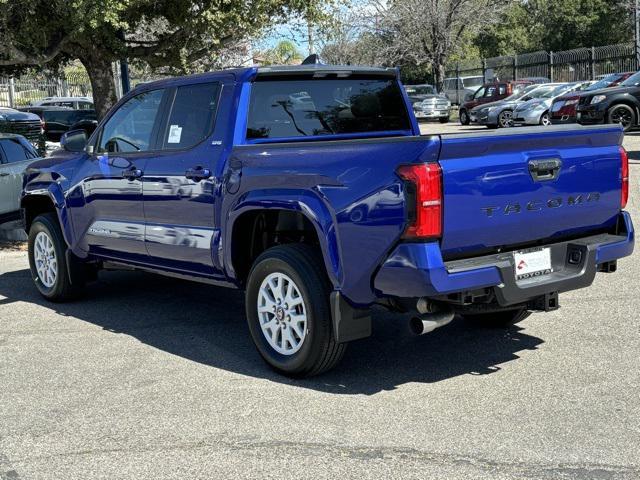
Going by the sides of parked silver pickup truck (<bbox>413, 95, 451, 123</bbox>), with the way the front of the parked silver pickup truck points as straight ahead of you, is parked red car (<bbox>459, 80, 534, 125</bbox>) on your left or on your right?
on your left

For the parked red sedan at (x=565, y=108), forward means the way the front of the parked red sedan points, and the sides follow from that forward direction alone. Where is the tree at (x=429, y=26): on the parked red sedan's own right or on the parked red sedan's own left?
on the parked red sedan's own right

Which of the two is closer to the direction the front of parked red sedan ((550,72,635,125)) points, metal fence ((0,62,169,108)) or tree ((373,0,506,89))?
the metal fence

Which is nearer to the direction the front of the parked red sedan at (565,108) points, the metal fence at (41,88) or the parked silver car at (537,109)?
the metal fence

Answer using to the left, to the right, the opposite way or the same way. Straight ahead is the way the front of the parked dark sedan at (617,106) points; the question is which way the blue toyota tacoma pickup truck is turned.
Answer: to the right

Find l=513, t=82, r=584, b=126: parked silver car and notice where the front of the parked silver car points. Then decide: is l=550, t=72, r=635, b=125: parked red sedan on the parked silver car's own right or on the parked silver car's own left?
on the parked silver car's own left

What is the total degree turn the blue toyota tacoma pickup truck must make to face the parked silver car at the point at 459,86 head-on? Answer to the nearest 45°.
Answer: approximately 45° to its right

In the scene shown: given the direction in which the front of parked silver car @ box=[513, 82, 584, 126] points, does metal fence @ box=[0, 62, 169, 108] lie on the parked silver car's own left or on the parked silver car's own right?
on the parked silver car's own right
